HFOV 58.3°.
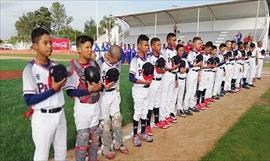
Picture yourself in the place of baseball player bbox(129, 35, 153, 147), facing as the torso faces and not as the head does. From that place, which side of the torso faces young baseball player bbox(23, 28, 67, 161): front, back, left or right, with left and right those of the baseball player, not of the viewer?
right

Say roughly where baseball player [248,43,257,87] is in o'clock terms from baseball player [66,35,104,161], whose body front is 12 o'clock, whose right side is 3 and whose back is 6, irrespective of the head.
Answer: baseball player [248,43,257,87] is roughly at 9 o'clock from baseball player [66,35,104,161].

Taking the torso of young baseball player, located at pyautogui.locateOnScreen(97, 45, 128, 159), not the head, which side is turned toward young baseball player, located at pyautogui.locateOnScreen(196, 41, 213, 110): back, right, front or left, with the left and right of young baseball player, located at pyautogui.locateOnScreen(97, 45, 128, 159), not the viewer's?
left

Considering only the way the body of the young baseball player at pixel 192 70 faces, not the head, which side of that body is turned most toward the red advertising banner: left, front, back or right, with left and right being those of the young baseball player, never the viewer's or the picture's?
back

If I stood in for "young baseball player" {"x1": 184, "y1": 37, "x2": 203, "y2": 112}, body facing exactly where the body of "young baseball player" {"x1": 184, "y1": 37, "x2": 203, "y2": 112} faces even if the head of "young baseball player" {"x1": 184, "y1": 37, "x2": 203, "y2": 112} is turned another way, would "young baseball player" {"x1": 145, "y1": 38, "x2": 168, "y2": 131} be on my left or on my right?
on my right

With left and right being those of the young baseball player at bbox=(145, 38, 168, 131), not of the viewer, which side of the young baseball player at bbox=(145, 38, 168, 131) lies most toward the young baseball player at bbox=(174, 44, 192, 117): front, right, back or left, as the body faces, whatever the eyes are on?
left

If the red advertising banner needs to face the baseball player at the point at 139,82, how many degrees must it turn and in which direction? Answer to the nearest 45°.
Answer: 0° — it already faces them

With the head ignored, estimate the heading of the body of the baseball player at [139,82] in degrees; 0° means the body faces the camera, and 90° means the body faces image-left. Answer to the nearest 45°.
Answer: approximately 315°

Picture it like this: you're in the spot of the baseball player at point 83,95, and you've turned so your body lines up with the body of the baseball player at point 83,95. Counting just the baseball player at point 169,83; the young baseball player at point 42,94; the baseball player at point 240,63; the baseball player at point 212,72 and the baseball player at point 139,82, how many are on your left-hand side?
4

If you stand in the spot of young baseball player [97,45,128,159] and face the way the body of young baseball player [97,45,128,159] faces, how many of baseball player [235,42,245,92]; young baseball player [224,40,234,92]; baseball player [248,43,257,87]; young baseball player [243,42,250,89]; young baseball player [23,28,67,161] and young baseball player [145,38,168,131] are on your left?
5

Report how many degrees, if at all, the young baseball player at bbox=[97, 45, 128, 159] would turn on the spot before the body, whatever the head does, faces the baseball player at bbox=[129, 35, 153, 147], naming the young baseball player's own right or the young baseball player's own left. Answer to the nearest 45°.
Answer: approximately 90° to the young baseball player's own left
